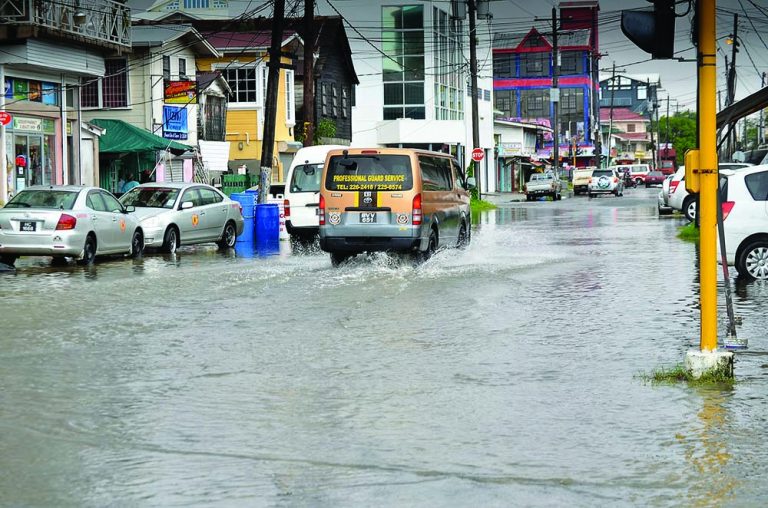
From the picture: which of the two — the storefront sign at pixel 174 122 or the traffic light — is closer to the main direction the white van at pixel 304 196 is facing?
the storefront sign

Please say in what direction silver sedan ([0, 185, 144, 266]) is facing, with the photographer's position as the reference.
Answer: facing away from the viewer and to the right of the viewer

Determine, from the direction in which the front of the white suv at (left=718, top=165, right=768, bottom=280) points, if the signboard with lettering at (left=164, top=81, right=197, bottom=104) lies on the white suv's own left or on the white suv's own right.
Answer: on the white suv's own left

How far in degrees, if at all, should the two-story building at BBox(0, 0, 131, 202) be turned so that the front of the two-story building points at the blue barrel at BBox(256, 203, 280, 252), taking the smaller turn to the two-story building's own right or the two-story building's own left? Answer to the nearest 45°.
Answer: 0° — it already faces it

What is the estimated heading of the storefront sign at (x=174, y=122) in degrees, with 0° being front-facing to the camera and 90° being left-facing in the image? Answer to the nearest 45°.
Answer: approximately 0°

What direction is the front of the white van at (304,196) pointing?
away from the camera

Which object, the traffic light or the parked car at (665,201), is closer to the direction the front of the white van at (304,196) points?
the parked car

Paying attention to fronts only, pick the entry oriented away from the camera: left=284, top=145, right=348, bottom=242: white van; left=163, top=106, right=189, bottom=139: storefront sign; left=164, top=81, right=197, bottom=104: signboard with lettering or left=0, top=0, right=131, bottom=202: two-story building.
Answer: the white van

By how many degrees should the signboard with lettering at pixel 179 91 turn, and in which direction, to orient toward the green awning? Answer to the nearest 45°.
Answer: approximately 45° to its right
